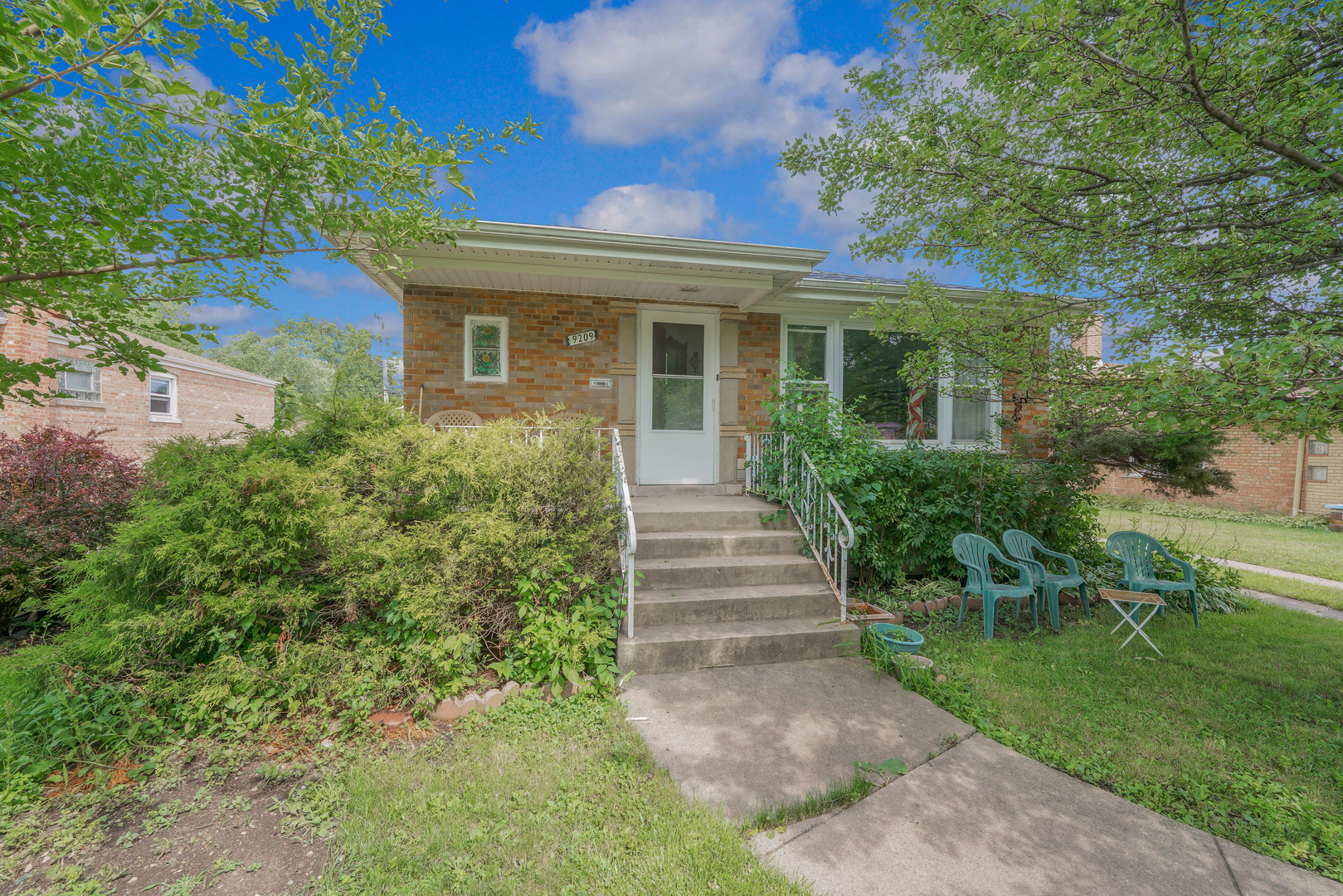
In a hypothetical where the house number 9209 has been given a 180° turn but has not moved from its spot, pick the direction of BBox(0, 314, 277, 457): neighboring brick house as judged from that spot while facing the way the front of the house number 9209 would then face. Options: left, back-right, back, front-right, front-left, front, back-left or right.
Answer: front-left

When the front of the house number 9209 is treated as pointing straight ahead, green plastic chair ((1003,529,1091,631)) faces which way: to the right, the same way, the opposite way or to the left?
the same way

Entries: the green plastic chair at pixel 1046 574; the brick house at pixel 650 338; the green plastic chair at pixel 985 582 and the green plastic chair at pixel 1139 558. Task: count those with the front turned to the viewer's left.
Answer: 0

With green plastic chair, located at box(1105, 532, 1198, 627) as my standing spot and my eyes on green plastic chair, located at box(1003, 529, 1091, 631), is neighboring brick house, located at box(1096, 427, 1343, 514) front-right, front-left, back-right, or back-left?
back-right

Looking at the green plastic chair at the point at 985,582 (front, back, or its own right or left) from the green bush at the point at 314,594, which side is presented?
right

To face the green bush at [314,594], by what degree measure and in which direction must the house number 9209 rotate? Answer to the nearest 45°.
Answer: approximately 45° to its right

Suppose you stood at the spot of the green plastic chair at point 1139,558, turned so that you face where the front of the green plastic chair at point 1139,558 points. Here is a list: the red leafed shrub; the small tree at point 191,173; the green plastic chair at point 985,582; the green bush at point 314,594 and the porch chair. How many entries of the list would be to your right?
5

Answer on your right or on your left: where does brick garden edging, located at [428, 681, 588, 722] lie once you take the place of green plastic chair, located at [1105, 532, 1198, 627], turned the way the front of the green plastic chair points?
on your right

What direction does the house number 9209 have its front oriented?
toward the camera

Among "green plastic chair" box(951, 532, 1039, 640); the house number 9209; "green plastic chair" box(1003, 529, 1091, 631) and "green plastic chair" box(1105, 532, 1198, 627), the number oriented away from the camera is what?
0

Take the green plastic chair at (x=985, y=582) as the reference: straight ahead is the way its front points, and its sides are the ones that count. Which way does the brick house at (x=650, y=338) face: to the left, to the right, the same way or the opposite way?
the same way

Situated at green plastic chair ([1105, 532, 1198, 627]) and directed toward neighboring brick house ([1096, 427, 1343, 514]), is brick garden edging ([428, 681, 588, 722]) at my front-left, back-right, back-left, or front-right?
back-left

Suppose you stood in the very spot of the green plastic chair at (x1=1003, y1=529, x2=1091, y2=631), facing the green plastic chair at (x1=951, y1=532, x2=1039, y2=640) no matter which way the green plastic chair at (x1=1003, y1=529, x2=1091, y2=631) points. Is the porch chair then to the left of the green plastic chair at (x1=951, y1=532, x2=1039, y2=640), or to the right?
right

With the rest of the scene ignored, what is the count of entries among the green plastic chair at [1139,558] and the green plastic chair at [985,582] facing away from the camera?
0

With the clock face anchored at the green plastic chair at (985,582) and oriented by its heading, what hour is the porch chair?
The porch chair is roughly at 4 o'clock from the green plastic chair.

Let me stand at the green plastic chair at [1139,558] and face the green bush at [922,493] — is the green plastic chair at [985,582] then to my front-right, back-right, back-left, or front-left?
front-left

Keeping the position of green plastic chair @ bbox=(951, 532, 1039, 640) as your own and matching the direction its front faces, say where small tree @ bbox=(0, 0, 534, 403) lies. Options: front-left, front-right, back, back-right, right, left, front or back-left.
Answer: right

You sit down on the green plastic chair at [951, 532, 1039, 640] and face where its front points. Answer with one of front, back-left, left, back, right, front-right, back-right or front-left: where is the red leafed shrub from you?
right

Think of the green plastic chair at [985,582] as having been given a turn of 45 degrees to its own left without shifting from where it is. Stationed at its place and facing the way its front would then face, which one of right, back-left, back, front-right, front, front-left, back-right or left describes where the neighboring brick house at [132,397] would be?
back

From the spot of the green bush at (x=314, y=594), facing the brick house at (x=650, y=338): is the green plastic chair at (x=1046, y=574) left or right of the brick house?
right
